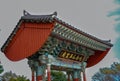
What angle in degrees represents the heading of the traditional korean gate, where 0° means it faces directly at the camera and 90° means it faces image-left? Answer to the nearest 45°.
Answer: approximately 315°

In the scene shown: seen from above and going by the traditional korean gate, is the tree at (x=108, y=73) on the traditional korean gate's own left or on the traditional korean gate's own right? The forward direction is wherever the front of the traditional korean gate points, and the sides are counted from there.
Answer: on the traditional korean gate's own left
